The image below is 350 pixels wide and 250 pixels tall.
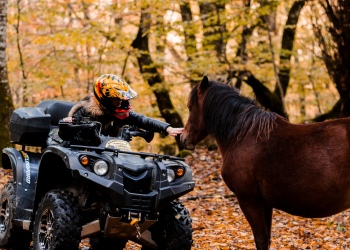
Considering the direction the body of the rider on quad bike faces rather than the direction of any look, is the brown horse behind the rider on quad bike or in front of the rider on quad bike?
in front

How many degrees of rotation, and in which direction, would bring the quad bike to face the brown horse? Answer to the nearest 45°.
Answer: approximately 45° to its left

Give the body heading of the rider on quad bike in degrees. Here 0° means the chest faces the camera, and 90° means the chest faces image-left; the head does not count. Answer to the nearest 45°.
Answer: approximately 315°

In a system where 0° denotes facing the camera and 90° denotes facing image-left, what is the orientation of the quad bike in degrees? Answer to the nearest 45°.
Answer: approximately 315°

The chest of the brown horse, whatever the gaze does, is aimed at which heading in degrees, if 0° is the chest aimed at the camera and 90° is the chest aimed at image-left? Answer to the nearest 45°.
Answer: approximately 90°

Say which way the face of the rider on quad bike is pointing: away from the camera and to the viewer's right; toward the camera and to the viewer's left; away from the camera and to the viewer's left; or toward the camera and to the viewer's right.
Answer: toward the camera and to the viewer's right

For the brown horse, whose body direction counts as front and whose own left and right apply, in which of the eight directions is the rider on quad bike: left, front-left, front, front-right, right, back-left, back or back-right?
front
